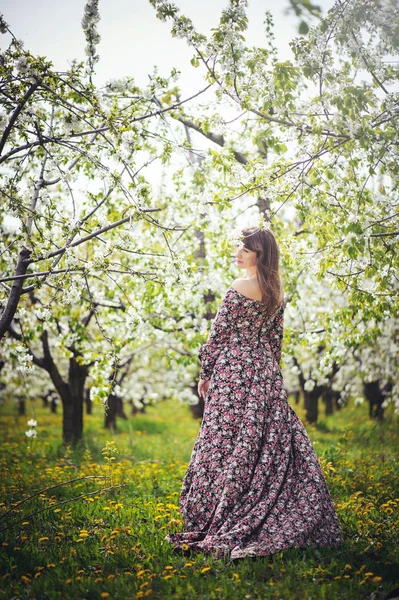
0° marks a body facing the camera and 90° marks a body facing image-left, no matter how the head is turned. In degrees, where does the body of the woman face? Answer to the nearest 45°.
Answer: approximately 135°

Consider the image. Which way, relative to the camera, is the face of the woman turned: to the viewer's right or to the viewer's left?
to the viewer's left
